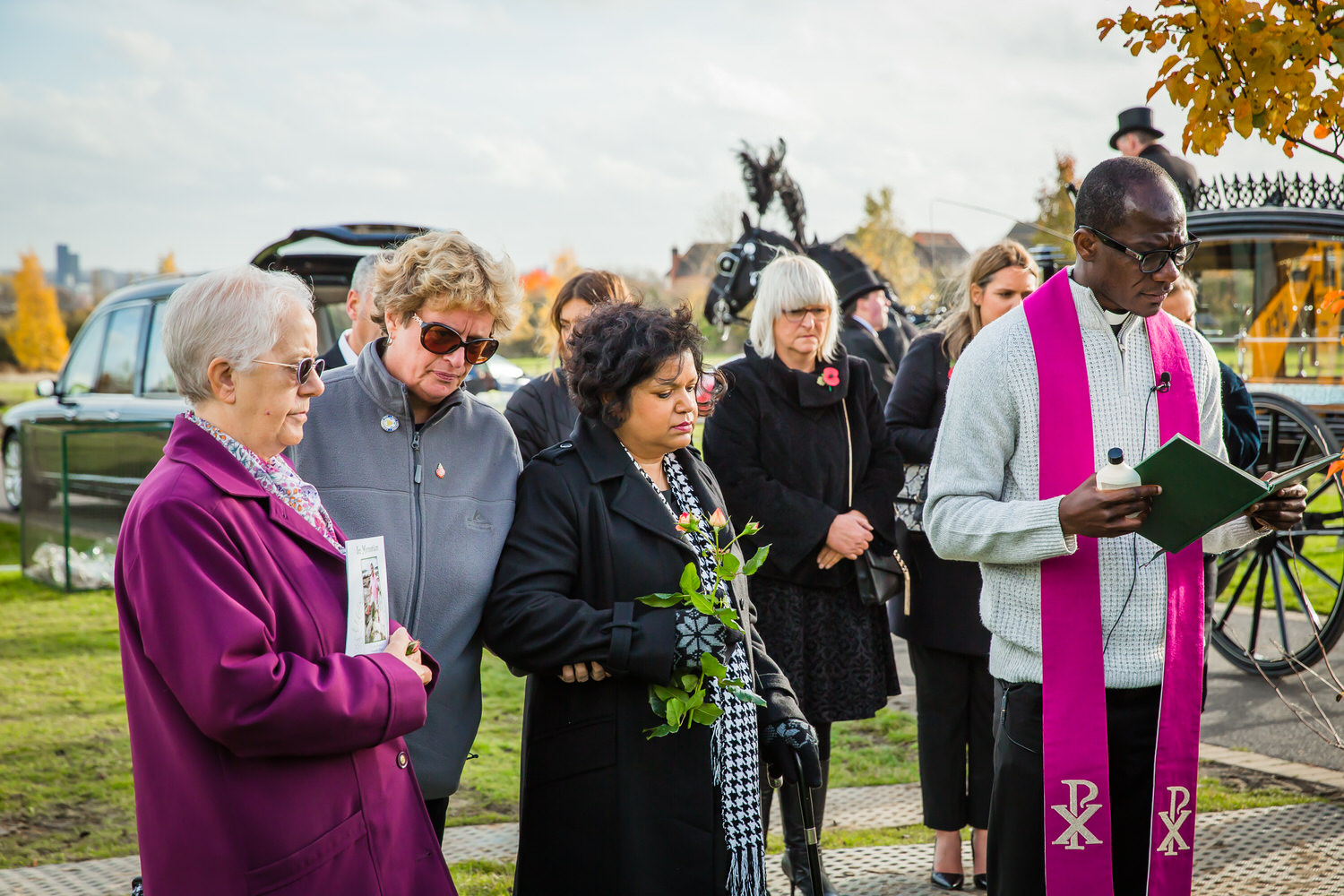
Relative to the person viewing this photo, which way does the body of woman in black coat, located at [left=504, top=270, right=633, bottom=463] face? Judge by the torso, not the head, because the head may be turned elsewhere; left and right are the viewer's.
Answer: facing the viewer

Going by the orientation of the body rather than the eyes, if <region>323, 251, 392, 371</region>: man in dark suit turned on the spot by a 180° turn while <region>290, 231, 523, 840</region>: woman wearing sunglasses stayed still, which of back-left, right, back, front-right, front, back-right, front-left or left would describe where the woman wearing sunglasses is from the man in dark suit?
back-left

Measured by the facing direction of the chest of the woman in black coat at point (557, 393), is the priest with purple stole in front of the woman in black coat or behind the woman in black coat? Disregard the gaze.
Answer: in front

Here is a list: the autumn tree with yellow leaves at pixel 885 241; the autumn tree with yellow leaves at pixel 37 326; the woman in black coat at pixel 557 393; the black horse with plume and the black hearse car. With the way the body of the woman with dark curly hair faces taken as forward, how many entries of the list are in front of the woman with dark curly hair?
0

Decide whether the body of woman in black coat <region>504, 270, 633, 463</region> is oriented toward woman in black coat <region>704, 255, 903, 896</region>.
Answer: no

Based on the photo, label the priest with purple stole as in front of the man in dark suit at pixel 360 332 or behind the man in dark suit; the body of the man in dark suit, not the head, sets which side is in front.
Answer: in front

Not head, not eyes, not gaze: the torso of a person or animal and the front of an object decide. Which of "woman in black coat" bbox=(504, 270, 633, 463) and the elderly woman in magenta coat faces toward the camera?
the woman in black coat

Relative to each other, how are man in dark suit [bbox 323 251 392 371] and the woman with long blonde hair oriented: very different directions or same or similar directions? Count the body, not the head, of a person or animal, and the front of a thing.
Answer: same or similar directions
